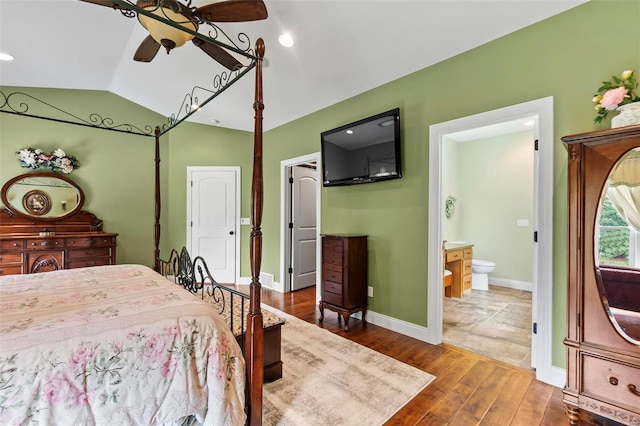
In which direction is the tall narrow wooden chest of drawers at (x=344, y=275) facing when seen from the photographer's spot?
facing the viewer and to the left of the viewer

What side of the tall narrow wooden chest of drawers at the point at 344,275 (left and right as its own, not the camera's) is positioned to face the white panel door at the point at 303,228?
right

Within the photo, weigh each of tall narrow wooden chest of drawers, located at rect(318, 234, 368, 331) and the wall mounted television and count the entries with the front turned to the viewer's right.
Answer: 0

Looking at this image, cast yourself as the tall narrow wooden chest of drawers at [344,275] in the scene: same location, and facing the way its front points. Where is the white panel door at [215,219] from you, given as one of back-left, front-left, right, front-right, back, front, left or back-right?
right

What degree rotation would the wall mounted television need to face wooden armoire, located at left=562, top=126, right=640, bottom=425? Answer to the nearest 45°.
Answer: approximately 90° to its left

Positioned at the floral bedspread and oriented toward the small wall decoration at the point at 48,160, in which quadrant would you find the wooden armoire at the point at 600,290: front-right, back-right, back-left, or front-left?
back-right

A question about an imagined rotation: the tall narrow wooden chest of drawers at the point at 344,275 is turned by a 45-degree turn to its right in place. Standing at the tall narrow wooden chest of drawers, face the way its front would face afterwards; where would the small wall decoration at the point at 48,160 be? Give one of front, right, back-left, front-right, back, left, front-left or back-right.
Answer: front

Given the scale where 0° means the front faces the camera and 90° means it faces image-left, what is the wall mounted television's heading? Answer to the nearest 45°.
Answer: approximately 45°
